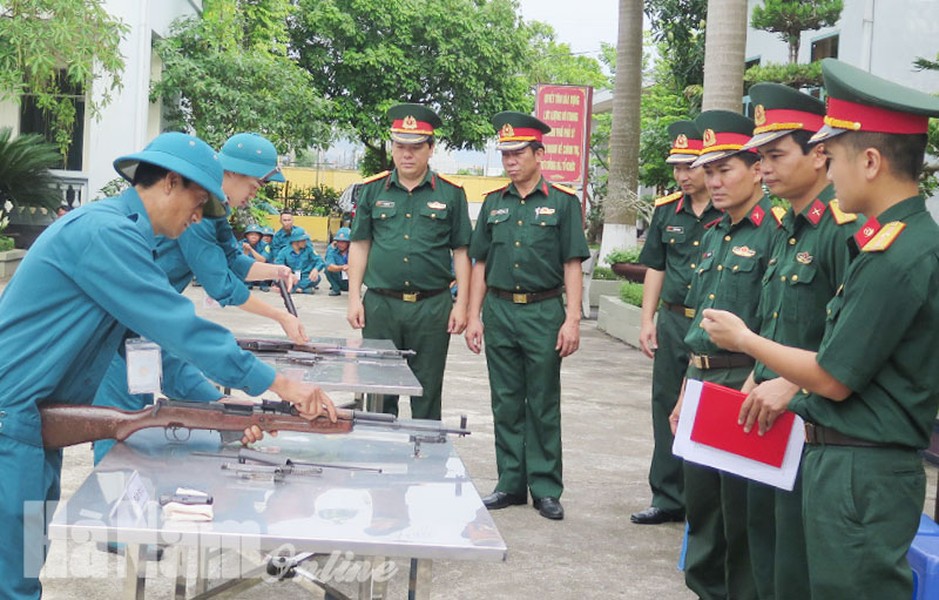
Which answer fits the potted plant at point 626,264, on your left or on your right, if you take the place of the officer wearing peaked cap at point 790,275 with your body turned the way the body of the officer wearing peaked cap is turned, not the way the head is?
on your right

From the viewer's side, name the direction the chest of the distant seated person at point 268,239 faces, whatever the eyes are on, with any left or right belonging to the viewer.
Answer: facing the viewer

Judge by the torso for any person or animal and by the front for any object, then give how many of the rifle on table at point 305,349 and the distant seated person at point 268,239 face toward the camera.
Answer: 1

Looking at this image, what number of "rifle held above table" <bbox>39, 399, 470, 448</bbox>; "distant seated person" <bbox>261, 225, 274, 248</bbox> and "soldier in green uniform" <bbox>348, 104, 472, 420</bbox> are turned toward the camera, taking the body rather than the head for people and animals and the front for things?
2

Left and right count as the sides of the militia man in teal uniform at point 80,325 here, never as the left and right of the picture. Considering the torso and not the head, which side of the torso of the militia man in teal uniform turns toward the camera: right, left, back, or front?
right

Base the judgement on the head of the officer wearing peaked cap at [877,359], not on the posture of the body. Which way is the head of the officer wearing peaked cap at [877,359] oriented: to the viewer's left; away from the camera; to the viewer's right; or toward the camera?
to the viewer's left

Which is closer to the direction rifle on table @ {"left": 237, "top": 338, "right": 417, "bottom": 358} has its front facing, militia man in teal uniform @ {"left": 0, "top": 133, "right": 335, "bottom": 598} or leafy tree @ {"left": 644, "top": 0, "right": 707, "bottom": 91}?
the leafy tree

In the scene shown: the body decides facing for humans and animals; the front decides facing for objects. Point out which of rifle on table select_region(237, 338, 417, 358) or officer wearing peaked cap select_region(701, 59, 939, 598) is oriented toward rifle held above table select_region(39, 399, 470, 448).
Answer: the officer wearing peaked cap

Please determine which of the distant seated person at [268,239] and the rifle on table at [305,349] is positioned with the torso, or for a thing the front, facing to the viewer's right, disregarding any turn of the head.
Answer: the rifle on table

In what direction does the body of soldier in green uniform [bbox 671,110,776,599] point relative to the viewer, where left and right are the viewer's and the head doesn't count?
facing the viewer and to the left of the viewer

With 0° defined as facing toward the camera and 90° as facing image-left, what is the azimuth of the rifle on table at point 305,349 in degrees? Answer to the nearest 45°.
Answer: approximately 270°

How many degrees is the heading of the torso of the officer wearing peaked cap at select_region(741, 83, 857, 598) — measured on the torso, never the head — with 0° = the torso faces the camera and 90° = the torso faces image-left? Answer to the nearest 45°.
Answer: approximately 45°

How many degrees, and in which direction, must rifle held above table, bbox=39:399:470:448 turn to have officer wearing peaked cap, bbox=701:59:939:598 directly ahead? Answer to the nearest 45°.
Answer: approximately 45° to its right

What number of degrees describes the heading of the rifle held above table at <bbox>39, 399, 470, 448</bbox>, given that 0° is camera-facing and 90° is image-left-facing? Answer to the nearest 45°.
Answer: approximately 270°

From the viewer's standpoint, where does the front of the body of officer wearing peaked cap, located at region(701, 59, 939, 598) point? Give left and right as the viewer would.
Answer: facing to the left of the viewer

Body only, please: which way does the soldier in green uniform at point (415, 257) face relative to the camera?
toward the camera

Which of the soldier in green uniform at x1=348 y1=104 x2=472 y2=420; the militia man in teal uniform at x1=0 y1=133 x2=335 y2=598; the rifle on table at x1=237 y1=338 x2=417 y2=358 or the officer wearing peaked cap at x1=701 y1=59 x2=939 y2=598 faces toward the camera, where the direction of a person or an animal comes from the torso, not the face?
the soldier in green uniform
